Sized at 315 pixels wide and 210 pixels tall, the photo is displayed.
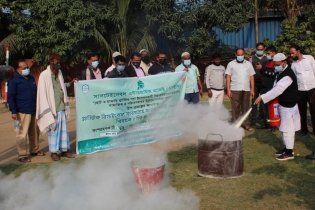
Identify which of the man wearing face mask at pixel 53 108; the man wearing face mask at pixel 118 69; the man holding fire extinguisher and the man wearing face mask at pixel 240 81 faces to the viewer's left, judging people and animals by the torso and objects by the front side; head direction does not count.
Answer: the man holding fire extinguisher

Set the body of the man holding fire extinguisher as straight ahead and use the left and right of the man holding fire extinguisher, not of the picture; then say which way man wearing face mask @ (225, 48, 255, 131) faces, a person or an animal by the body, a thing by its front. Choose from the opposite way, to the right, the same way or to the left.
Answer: to the left

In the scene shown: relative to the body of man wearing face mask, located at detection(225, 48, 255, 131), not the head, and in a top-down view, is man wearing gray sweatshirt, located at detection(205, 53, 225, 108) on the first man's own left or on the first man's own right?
on the first man's own right

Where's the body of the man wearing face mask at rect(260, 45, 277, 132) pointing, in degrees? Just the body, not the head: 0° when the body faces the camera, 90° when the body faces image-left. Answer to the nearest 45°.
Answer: approximately 45°

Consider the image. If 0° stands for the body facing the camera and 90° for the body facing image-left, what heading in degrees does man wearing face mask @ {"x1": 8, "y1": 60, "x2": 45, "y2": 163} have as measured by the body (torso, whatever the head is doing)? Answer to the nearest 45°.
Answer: approximately 315°

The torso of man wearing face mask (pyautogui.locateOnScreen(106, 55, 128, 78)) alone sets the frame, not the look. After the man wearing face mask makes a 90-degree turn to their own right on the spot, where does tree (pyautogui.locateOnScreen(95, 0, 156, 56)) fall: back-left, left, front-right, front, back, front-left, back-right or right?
back-right

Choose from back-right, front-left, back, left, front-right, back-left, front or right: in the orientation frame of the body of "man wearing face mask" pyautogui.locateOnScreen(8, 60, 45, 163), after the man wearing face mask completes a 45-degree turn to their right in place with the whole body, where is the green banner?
left

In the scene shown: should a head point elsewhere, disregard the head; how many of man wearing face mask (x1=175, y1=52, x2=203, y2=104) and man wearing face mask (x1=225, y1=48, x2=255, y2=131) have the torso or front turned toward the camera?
2

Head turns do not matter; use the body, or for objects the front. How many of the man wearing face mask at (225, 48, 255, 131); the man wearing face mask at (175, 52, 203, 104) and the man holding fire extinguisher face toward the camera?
2

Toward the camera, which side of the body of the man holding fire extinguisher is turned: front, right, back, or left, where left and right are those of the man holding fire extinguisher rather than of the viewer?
left

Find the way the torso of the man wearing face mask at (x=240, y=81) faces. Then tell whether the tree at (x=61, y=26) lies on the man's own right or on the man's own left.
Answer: on the man's own right

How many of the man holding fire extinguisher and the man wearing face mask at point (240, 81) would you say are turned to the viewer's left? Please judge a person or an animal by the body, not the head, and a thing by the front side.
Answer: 1

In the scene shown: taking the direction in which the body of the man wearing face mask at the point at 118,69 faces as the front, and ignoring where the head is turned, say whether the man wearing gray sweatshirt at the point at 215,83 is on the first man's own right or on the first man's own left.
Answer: on the first man's own left

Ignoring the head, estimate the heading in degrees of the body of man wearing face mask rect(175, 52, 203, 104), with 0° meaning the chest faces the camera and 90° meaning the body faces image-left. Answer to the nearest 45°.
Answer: approximately 0°
